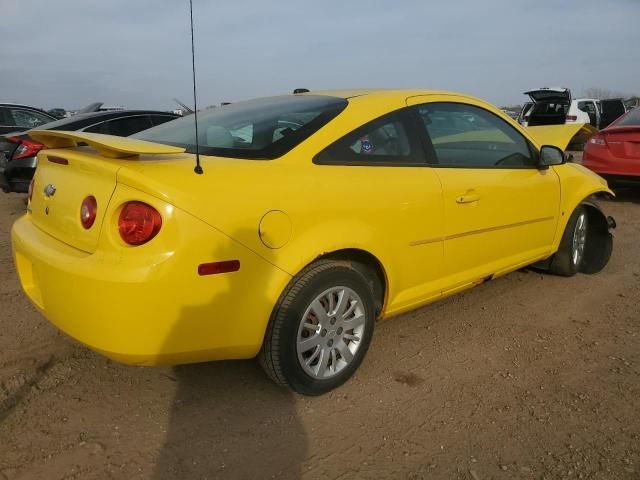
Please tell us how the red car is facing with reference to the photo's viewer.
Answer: facing away from the viewer and to the right of the viewer

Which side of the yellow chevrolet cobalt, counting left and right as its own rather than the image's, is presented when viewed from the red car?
front

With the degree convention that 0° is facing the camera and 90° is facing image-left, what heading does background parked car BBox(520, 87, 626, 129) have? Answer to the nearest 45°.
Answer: approximately 225°

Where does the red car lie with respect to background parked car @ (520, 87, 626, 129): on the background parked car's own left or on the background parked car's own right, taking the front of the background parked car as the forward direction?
on the background parked car's own right

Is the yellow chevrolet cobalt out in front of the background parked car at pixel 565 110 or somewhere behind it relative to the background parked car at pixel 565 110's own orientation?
behind

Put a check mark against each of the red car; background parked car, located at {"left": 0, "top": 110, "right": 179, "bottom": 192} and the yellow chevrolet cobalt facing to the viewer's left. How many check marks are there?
0

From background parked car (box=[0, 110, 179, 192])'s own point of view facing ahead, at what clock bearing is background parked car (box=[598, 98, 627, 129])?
background parked car (box=[598, 98, 627, 129]) is roughly at 1 o'clock from background parked car (box=[0, 110, 179, 192]).

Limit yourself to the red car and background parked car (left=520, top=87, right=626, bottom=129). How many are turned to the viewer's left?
0

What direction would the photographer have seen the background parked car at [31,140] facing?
facing away from the viewer and to the right of the viewer

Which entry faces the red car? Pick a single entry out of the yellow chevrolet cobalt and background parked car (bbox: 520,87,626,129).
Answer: the yellow chevrolet cobalt

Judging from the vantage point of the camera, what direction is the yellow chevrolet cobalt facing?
facing away from the viewer and to the right of the viewer

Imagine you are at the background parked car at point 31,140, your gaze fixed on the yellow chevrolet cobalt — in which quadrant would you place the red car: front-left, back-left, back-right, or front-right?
front-left
